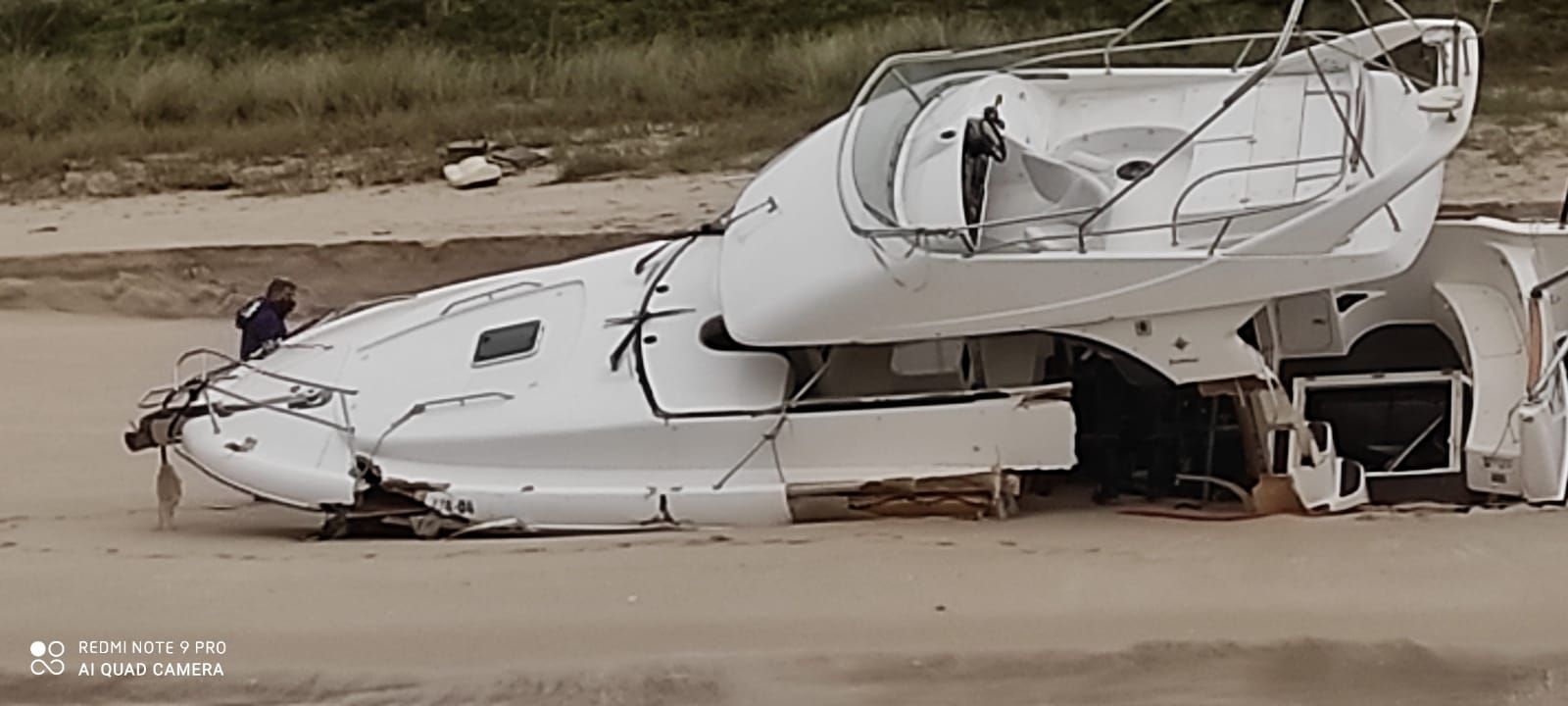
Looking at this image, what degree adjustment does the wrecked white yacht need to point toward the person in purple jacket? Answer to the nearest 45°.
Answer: approximately 45° to its right

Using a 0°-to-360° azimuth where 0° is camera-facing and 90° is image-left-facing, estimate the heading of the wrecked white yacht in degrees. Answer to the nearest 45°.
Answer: approximately 90°
